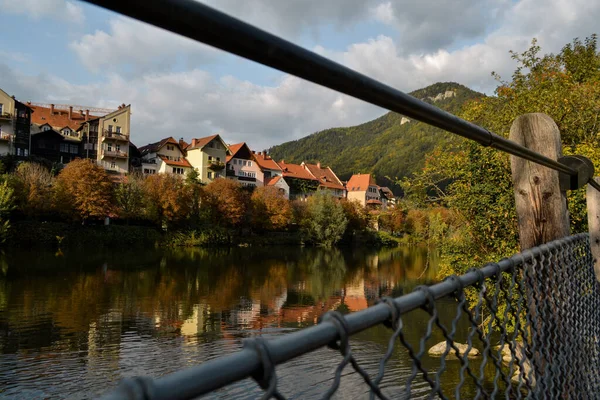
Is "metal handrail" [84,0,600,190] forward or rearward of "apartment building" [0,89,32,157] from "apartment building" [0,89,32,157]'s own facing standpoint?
forward

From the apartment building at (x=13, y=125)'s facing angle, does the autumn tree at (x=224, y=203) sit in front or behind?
in front

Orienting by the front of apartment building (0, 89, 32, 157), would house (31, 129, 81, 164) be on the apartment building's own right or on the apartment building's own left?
on the apartment building's own left

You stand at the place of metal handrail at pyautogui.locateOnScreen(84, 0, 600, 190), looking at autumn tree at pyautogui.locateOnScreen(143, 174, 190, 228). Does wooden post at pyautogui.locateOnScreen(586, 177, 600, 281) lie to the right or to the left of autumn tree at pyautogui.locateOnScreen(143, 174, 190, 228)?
right

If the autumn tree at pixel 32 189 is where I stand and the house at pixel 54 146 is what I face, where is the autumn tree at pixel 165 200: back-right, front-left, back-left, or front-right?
front-right

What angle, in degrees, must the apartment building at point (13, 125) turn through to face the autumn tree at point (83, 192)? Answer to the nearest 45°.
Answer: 0° — it already faces it

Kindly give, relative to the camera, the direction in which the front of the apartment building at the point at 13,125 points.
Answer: facing the viewer and to the right of the viewer

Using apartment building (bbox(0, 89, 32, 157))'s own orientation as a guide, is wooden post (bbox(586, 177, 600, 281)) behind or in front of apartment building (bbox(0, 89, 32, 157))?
in front

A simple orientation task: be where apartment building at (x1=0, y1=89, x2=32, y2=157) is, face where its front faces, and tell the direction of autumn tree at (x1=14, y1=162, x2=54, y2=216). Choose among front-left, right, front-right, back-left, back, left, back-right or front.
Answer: front-right
